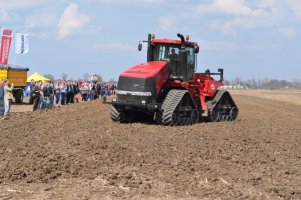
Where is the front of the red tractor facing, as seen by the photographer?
facing the viewer and to the left of the viewer

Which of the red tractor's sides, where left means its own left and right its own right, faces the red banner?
right
